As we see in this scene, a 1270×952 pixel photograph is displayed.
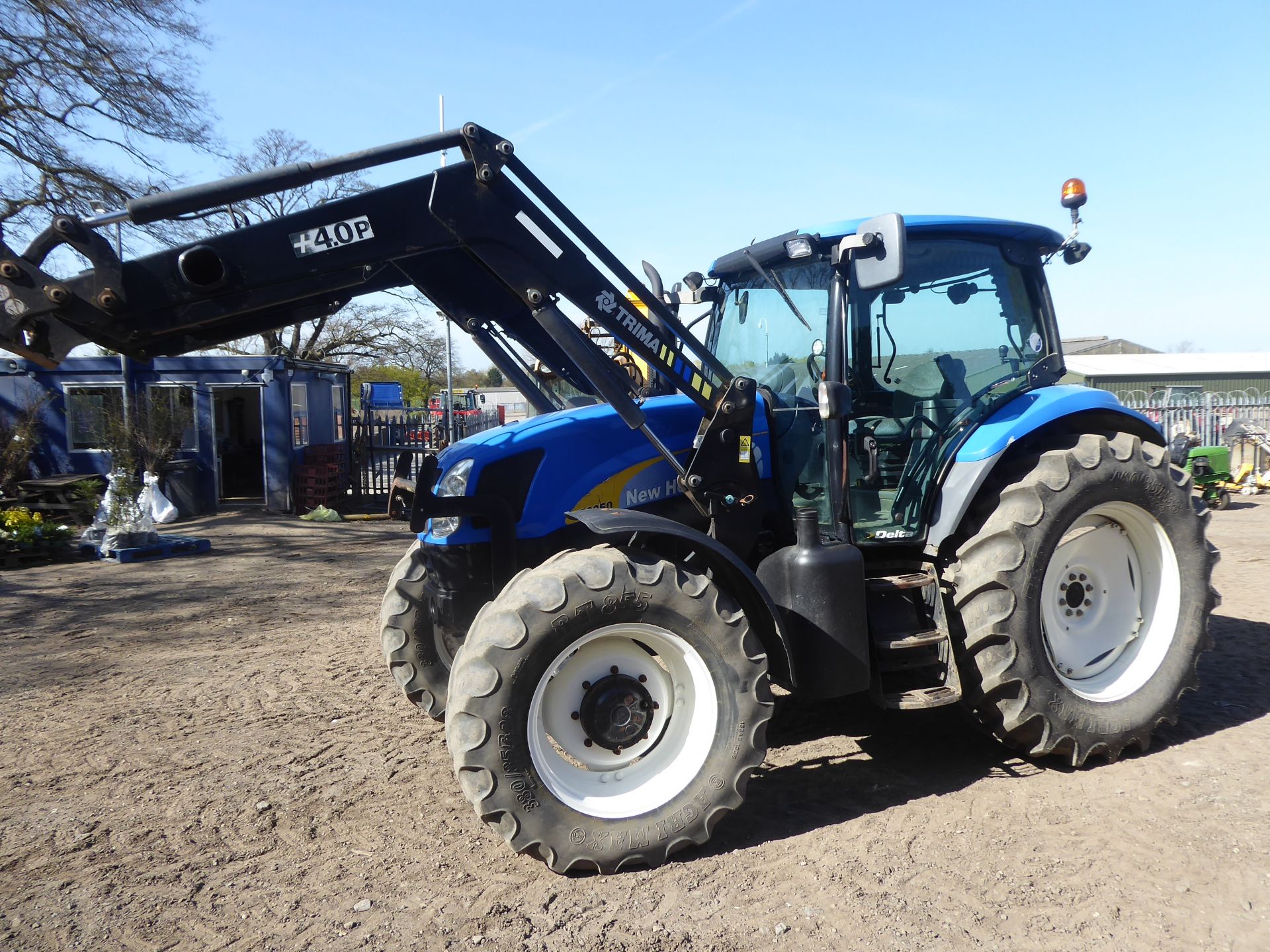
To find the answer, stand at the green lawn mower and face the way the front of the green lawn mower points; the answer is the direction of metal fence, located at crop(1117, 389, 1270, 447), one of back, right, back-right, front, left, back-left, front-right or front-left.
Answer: left

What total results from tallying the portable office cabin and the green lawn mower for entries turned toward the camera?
1

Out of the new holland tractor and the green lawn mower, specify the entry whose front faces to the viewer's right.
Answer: the green lawn mower

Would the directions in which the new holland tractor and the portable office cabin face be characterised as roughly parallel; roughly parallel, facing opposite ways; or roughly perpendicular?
roughly perpendicular

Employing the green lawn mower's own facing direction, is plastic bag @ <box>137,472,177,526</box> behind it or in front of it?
behind

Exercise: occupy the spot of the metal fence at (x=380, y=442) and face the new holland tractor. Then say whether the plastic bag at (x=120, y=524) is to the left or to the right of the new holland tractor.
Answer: right

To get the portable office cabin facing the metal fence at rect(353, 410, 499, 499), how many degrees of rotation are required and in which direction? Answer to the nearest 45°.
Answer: approximately 90° to its left

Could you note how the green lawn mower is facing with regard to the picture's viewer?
facing to the right of the viewer

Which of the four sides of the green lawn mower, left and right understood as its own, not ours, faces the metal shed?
left

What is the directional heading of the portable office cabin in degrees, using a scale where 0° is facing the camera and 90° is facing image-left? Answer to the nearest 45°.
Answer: approximately 0°

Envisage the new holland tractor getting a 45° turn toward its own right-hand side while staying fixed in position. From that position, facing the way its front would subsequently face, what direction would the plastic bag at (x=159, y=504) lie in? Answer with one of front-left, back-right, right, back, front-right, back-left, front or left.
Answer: front-right

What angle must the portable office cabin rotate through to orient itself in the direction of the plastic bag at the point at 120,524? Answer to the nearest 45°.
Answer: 0° — it already faces it

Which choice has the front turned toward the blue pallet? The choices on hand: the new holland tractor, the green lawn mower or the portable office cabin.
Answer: the portable office cabin

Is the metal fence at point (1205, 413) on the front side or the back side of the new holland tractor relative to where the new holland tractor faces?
on the back side
